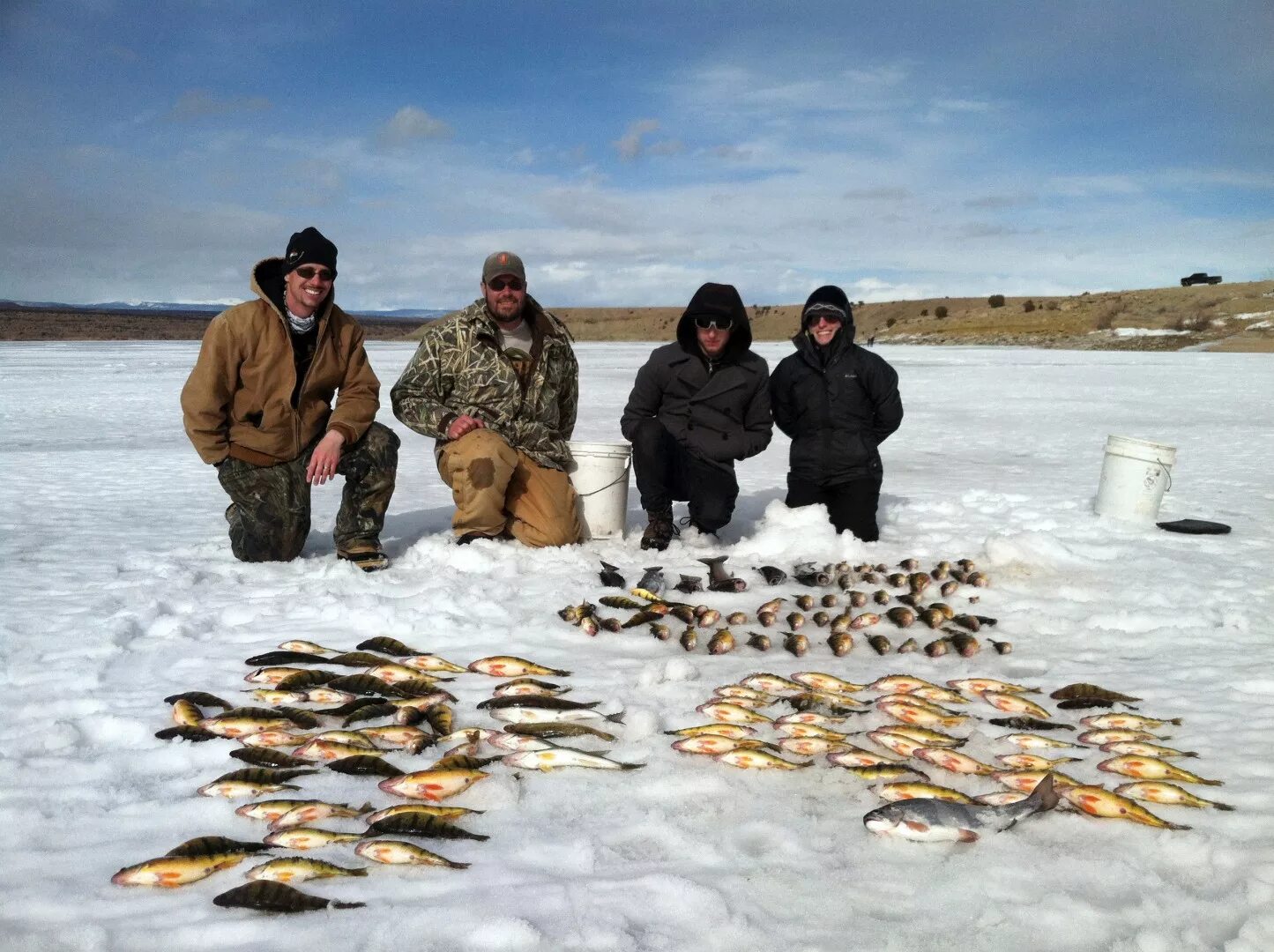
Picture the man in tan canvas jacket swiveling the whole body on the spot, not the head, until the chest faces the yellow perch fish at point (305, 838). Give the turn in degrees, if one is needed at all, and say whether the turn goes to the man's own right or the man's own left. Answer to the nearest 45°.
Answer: approximately 45° to the man's own right

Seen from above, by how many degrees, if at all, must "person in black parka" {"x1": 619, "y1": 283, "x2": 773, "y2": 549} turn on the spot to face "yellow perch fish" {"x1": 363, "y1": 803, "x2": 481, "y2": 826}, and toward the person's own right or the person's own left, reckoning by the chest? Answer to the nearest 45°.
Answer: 0° — they already face it

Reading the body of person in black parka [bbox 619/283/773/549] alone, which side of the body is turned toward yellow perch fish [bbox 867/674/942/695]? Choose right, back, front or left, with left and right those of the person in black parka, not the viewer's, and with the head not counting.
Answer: front

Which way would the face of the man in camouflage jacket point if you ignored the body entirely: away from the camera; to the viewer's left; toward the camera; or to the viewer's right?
toward the camera

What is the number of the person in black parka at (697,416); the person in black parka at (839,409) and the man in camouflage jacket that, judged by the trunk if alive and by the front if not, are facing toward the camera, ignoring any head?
3

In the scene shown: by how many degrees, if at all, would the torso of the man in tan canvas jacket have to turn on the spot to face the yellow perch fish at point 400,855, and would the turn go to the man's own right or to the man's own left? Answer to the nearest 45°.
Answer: approximately 45° to the man's own right

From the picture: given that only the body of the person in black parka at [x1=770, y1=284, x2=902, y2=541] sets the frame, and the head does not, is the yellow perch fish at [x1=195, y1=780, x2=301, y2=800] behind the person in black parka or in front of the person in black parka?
in front

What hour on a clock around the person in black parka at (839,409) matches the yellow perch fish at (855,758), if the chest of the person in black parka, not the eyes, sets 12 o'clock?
The yellow perch fish is roughly at 12 o'clock from the person in black parka.

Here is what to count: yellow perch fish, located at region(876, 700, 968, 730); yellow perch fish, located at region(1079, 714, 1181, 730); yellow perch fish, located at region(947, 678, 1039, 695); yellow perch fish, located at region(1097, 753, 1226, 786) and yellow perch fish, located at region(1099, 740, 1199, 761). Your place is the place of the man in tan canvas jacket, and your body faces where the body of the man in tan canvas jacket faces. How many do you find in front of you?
5

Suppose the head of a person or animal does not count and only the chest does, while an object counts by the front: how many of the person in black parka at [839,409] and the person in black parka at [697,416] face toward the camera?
2

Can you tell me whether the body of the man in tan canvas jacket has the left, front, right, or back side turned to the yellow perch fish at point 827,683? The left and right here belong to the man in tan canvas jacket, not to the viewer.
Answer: front

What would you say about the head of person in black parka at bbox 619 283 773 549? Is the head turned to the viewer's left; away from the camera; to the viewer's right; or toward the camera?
toward the camera

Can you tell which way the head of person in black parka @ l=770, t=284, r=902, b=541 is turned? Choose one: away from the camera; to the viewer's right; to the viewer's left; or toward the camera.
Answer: toward the camera

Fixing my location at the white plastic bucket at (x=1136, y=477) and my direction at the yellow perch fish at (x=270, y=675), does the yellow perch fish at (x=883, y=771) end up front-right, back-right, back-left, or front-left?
front-left

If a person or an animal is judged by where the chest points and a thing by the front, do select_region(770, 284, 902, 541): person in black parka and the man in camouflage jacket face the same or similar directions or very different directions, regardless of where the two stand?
same or similar directions

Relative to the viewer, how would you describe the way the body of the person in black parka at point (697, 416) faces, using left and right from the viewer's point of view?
facing the viewer
